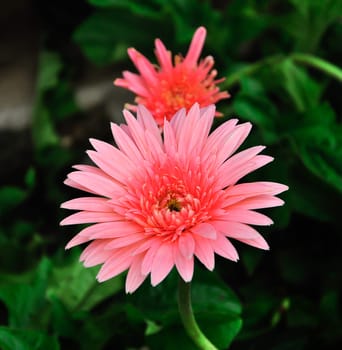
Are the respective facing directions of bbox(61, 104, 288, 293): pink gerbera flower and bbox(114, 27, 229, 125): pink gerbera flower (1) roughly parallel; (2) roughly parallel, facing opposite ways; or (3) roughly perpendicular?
roughly parallel

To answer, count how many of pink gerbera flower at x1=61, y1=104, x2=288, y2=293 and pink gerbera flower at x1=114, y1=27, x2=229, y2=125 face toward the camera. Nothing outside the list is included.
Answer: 2

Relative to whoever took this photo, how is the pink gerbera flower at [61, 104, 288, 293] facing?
facing the viewer

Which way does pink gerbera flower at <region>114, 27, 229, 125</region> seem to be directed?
toward the camera
